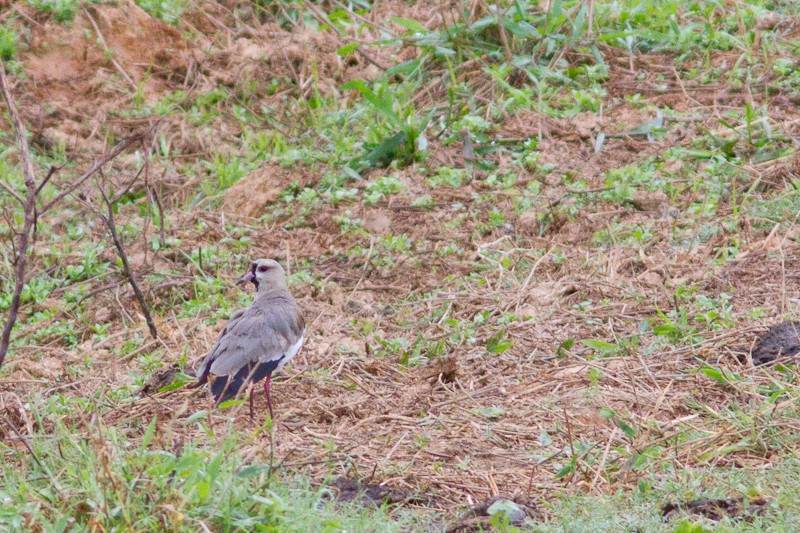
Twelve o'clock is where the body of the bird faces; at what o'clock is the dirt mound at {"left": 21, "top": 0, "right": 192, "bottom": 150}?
The dirt mound is roughly at 10 o'clock from the bird.

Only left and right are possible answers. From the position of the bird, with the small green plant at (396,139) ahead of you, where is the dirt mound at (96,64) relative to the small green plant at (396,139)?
left

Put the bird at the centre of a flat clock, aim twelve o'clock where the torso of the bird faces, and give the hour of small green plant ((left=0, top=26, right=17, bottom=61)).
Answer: The small green plant is roughly at 10 o'clock from the bird.

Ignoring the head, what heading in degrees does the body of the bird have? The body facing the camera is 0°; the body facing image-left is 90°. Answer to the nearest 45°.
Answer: approximately 225°

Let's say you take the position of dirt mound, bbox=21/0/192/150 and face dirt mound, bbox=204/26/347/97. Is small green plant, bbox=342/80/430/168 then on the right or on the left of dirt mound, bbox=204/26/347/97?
right

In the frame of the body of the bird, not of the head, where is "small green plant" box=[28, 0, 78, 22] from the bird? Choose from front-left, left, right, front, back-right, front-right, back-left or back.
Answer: front-left

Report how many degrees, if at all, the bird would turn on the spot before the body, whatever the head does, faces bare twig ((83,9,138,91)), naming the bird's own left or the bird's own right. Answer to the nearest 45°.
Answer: approximately 45° to the bird's own left
